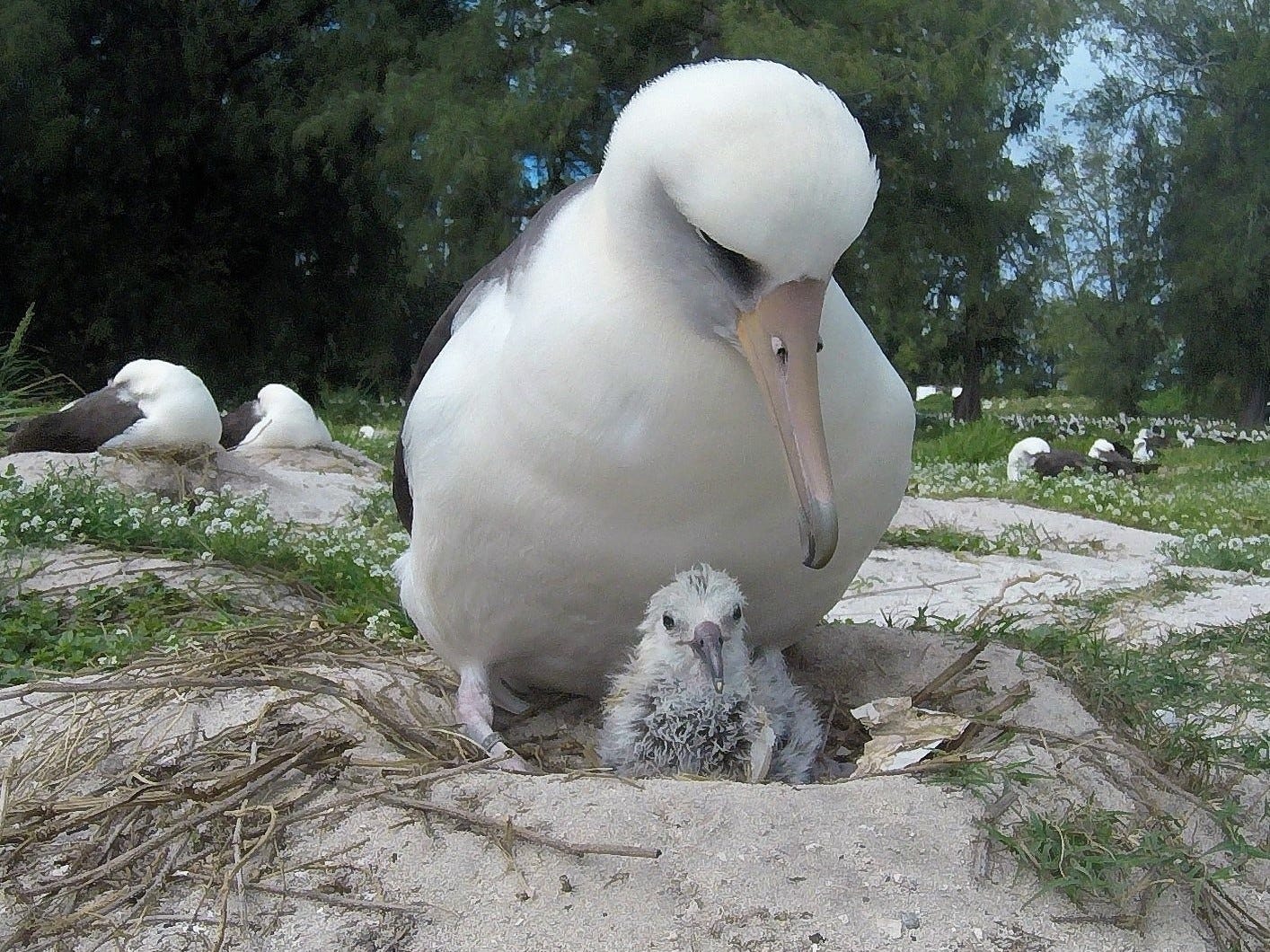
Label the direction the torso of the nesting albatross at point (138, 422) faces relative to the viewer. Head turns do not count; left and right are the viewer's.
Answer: facing to the right of the viewer

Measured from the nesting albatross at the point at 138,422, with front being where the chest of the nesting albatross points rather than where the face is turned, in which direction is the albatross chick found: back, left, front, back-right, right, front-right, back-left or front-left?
right

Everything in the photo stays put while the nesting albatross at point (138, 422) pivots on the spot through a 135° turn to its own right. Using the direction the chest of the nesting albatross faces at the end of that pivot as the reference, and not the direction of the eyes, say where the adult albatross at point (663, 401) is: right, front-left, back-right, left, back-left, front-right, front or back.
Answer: front-left

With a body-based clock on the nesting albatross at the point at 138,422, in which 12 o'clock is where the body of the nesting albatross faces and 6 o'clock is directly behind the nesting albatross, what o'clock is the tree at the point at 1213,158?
The tree is roughly at 11 o'clock from the nesting albatross.

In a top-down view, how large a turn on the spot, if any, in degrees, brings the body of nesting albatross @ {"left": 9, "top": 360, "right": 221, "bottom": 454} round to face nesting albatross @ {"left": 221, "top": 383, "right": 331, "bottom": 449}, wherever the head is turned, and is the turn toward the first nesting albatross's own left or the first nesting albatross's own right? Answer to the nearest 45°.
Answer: approximately 45° to the first nesting albatross's own left

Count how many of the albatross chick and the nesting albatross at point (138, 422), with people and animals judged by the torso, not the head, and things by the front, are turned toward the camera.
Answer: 1

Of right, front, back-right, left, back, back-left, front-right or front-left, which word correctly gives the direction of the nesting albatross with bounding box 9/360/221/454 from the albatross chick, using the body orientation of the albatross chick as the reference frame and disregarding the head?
back-right

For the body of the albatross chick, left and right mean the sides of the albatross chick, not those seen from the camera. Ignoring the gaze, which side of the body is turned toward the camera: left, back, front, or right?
front
